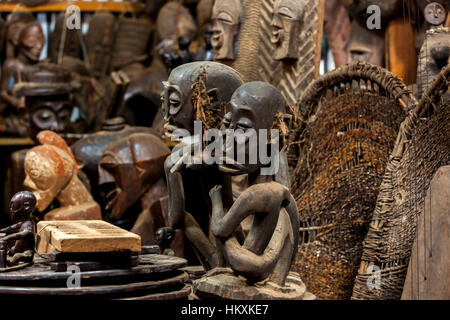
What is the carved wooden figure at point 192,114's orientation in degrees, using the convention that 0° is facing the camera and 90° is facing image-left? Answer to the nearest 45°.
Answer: approximately 90°

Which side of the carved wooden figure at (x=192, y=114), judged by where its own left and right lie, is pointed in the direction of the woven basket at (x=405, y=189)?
back

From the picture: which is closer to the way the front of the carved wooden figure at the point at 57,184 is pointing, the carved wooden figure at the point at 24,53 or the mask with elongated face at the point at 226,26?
the carved wooden figure

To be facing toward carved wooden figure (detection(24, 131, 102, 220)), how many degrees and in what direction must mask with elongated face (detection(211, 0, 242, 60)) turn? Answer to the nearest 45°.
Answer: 0° — it already faces it

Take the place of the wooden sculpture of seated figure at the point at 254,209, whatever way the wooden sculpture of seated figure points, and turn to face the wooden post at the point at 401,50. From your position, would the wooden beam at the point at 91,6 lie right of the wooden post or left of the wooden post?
left

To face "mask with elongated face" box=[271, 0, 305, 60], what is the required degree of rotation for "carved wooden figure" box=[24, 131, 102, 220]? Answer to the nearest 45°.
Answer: approximately 180°

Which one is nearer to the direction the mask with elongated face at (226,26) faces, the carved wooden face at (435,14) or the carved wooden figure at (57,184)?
the carved wooden figure

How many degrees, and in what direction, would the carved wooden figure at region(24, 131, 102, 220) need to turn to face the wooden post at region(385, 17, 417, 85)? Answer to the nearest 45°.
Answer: approximately 180°

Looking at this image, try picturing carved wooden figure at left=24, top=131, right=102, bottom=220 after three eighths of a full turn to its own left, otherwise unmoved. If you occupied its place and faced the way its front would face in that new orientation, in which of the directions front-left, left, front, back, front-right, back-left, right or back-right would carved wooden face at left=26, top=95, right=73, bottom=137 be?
back-left

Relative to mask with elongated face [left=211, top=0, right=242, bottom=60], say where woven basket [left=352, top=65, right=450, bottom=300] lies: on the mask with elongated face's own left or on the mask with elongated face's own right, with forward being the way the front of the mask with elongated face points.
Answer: on the mask with elongated face's own left

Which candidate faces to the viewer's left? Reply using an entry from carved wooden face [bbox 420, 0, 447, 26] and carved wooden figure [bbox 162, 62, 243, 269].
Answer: the carved wooden figure

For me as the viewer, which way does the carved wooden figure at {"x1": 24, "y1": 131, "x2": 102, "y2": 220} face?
facing to the left of the viewer

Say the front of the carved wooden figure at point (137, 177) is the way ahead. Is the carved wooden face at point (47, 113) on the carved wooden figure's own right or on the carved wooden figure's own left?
on the carved wooden figure's own right
